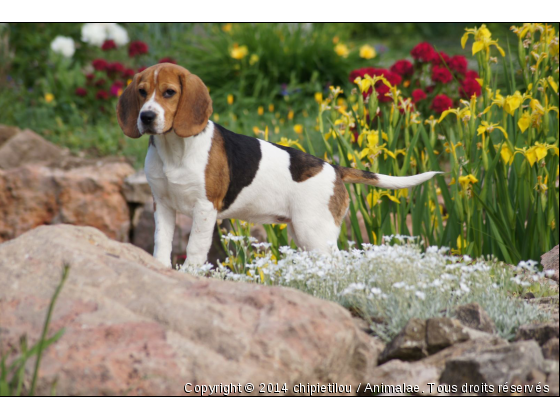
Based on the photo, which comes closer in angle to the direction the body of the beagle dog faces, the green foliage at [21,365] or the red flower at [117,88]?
the green foliage

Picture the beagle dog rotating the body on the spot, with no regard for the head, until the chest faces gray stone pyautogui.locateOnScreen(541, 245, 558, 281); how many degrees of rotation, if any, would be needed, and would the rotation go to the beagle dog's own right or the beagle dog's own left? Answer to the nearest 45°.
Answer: approximately 135° to the beagle dog's own left

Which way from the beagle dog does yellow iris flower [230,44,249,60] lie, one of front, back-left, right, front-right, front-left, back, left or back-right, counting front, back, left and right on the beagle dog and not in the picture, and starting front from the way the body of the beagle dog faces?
back-right

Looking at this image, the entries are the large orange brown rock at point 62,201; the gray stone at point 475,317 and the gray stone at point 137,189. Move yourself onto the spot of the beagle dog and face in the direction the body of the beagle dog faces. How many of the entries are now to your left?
1

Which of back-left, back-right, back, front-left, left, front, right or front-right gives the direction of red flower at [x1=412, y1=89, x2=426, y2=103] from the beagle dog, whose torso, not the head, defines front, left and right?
back

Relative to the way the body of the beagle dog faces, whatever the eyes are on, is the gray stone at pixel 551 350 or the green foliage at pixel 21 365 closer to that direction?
the green foliage

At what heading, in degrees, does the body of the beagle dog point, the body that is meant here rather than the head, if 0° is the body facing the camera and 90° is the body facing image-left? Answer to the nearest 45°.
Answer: approximately 45°

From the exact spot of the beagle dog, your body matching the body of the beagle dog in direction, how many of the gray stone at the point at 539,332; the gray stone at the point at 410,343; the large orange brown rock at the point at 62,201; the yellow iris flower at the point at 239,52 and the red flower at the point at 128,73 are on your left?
2

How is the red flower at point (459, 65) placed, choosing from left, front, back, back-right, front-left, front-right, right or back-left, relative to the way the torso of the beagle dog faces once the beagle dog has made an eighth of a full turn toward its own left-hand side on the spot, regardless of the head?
back-left
